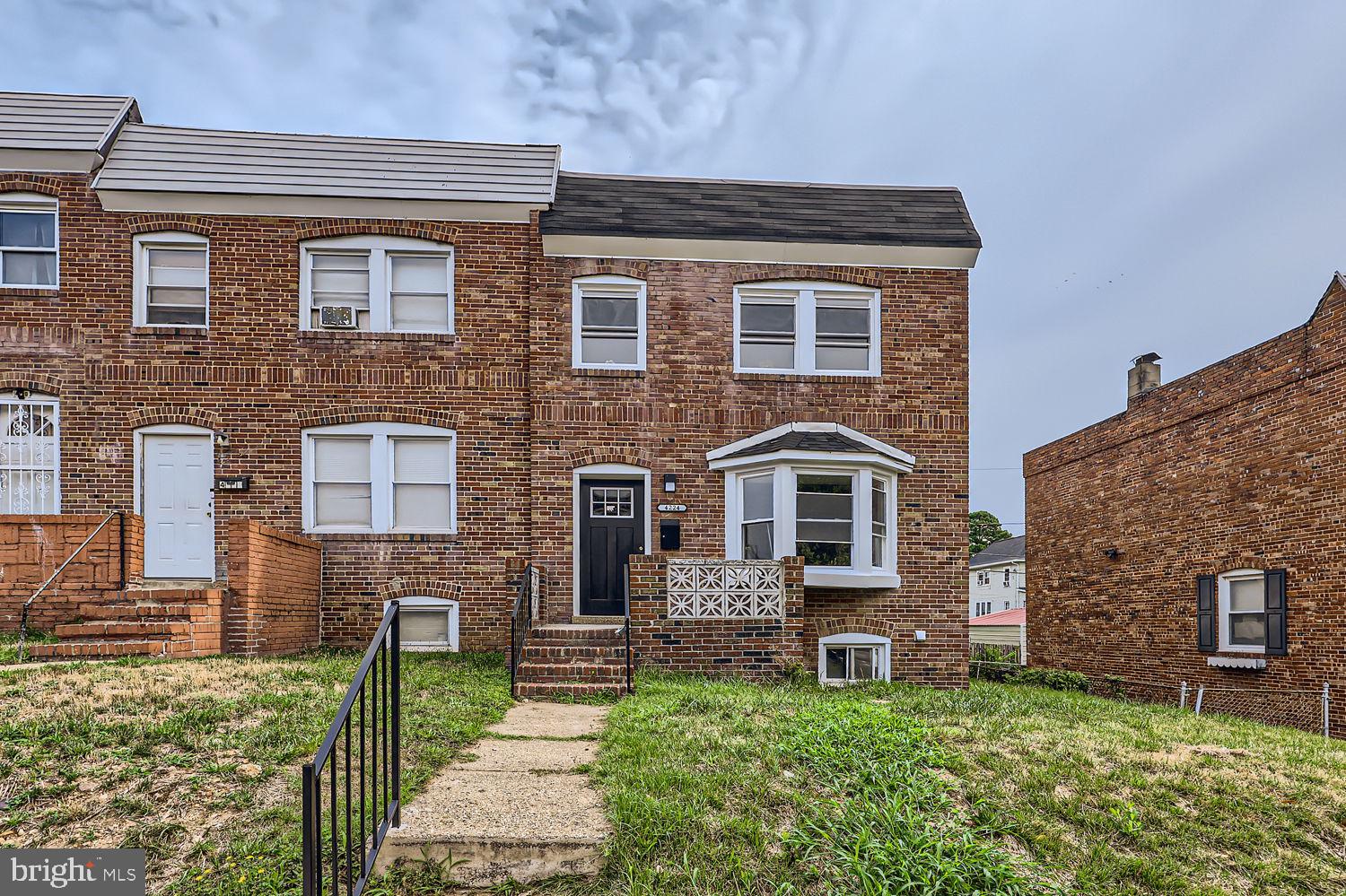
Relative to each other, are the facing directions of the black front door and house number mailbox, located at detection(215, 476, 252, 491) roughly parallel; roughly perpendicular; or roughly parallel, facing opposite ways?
roughly parallel

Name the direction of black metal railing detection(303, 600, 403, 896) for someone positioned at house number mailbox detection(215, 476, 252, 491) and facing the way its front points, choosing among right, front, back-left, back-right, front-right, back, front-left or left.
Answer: front

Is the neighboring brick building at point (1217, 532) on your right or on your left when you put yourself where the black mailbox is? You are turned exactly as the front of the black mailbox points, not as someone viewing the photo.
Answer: on your left

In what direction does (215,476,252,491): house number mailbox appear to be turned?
toward the camera

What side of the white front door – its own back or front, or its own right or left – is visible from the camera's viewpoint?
front

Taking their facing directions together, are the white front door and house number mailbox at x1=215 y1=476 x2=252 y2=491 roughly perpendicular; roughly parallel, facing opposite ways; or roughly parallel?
roughly parallel

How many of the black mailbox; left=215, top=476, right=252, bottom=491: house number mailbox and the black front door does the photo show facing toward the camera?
3

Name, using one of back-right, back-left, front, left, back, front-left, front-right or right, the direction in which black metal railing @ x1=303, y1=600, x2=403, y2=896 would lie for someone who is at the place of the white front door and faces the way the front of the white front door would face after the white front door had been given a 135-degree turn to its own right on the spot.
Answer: back-left

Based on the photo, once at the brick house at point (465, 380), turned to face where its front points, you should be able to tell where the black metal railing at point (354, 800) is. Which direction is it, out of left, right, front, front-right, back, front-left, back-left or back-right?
front

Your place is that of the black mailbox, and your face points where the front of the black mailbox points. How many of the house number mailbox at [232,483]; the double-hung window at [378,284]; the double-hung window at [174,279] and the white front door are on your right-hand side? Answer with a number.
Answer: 4

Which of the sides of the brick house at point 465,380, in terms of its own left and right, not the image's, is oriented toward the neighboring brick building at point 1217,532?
left

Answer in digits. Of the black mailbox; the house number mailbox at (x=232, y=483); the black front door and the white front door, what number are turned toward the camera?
4

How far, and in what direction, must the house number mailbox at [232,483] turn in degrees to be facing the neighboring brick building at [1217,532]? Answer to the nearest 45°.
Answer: approximately 90° to its left

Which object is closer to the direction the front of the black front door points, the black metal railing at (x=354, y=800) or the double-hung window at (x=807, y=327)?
the black metal railing
